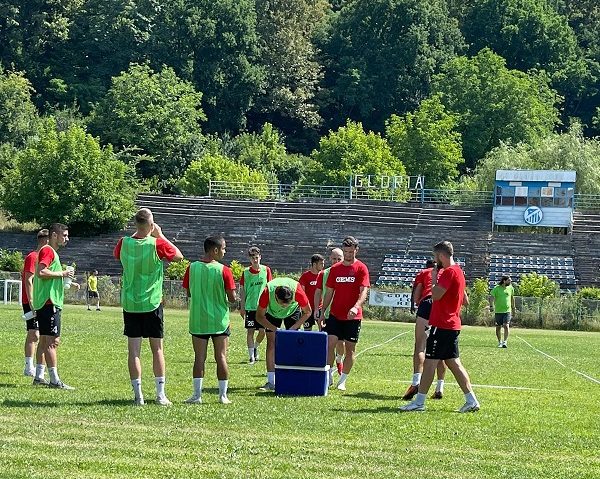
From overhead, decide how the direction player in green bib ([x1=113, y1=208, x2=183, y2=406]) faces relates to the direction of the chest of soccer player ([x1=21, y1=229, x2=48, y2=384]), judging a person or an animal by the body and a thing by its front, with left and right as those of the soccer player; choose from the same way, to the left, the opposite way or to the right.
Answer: to the left

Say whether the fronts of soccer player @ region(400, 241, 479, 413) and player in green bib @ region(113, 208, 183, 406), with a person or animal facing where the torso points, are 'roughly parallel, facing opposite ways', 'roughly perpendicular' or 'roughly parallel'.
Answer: roughly perpendicular

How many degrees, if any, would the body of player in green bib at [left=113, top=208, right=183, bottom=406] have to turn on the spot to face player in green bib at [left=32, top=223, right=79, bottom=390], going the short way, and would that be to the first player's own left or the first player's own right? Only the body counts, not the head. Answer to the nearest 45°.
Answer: approximately 45° to the first player's own left

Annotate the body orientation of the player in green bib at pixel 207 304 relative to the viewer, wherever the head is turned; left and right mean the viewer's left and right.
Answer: facing away from the viewer

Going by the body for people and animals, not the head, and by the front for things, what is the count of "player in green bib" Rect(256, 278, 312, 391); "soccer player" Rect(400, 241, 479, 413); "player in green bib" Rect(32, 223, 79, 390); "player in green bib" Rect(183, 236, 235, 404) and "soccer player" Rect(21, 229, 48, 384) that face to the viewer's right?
2

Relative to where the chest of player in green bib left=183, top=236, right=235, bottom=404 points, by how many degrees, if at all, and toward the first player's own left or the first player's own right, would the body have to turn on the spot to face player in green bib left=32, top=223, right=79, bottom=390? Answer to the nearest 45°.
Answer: approximately 45° to the first player's own left

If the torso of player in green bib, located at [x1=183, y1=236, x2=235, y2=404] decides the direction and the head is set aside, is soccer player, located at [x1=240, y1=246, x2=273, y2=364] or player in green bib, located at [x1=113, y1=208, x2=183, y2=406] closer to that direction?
the soccer player

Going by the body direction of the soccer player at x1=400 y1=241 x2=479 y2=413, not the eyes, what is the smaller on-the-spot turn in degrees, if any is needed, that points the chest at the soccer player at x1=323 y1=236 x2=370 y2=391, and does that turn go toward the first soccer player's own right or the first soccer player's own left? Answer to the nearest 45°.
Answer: approximately 45° to the first soccer player's own right

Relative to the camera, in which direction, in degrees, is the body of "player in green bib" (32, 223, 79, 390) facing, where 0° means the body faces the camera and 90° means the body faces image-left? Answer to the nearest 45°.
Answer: approximately 270°

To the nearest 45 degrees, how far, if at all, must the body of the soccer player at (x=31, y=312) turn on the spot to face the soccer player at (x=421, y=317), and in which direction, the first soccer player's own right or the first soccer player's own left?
0° — they already face them

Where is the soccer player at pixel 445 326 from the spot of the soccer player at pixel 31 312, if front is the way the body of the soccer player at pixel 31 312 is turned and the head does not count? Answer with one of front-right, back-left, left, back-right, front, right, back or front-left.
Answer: front-right

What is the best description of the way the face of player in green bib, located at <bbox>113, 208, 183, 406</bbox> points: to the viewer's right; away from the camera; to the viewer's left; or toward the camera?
away from the camera
